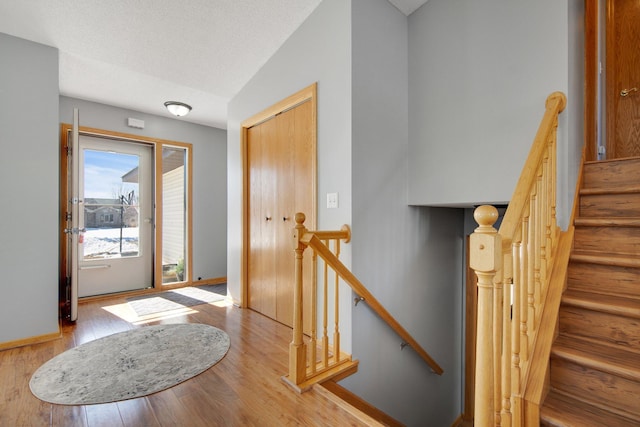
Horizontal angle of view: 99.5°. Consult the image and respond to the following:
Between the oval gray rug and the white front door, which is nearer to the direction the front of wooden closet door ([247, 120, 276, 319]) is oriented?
the oval gray rug

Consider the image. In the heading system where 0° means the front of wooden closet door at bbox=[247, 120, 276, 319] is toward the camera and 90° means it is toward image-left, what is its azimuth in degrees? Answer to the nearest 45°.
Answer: approximately 45°

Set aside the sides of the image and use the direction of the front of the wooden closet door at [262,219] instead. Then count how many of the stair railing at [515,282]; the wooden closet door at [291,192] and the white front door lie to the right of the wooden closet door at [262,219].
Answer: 1

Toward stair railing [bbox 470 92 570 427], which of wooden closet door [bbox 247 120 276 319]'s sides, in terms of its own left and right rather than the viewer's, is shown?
left

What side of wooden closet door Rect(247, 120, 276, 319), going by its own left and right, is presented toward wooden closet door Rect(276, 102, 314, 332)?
left

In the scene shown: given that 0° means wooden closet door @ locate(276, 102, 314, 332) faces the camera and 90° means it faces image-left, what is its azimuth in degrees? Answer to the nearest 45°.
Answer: approximately 45°

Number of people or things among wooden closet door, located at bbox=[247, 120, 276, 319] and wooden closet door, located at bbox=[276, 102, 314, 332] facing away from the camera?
0

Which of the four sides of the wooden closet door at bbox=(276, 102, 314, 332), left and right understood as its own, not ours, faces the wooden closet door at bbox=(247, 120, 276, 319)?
right

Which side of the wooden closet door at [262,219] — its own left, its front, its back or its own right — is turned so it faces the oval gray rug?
front
